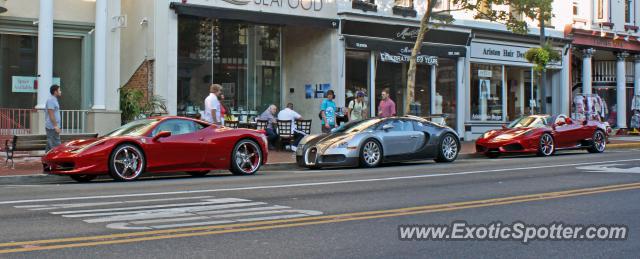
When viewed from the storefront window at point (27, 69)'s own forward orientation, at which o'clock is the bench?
The bench is roughly at 12 o'clock from the storefront window.

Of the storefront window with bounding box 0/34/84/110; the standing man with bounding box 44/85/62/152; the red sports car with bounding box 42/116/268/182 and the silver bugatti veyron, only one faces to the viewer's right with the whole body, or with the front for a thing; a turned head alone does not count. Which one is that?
the standing man

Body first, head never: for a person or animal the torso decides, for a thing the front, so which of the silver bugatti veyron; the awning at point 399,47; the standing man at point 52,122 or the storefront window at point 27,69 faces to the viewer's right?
the standing man

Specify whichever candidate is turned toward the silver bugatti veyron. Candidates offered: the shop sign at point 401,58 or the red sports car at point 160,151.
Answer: the shop sign

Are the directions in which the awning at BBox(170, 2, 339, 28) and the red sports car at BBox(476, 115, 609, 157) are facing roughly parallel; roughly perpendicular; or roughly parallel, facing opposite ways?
roughly perpendicular

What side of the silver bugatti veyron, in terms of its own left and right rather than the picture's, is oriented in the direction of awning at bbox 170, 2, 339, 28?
right

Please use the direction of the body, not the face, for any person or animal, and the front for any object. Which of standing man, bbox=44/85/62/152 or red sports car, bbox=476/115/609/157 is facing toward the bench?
the red sports car

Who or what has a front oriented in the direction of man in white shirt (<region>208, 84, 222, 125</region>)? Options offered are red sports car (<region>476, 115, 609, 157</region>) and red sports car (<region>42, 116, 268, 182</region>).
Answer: red sports car (<region>476, 115, 609, 157</region>)

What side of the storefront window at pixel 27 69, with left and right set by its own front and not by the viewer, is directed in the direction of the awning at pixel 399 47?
left
